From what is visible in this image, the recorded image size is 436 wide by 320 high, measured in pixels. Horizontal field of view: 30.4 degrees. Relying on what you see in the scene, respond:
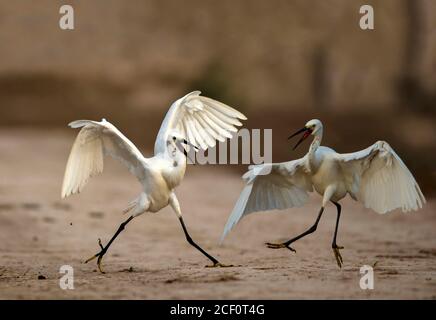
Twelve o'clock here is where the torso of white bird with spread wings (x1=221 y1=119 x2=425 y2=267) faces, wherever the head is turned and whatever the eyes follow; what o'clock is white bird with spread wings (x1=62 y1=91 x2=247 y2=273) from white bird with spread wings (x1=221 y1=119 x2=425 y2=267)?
white bird with spread wings (x1=62 y1=91 x2=247 y2=273) is roughly at 1 o'clock from white bird with spread wings (x1=221 y1=119 x2=425 y2=267).

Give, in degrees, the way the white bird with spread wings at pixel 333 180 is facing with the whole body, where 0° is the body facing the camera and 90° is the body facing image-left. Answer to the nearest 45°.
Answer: approximately 45°
